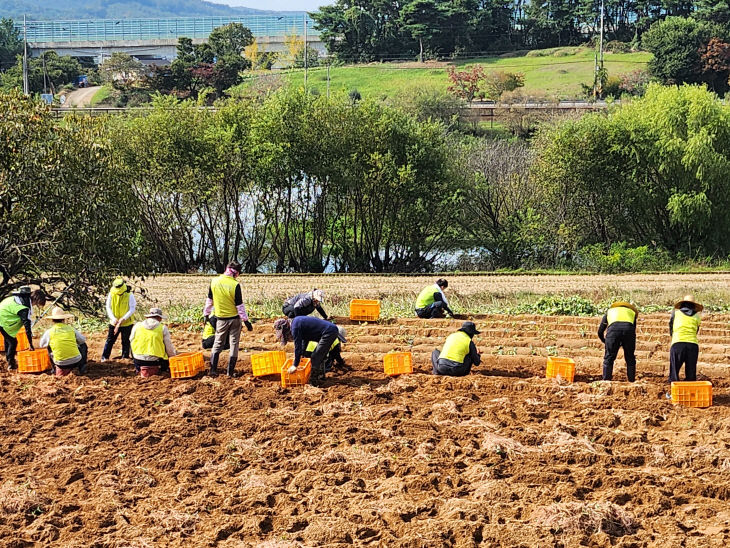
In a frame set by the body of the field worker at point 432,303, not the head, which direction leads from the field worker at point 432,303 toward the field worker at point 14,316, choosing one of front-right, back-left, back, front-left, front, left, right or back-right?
back-right

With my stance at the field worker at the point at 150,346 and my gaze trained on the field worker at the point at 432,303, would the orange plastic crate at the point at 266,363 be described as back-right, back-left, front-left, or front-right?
front-right

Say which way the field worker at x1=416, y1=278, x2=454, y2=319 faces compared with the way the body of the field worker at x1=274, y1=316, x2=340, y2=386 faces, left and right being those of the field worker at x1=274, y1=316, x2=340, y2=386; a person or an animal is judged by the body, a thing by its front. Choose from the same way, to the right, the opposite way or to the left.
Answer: the opposite way

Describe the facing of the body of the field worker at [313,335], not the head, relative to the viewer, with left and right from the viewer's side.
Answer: facing to the left of the viewer

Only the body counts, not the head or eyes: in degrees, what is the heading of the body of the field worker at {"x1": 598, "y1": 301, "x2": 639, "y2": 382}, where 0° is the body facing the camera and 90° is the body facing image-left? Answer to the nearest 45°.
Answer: approximately 180°

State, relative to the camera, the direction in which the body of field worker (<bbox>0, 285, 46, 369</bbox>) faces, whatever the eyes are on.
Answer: to the viewer's right

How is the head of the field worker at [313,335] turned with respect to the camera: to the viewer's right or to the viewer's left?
to the viewer's left

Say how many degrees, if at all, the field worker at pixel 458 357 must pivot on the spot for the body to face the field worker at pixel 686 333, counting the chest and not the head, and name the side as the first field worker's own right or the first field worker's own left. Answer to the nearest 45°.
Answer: approximately 45° to the first field worker's own right

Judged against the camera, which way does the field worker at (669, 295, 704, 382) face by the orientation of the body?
away from the camera
